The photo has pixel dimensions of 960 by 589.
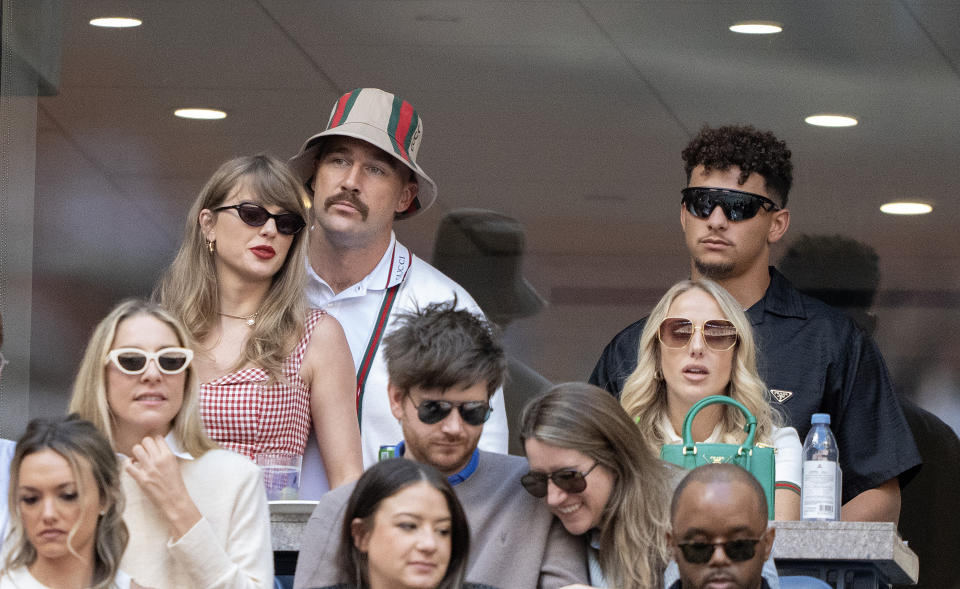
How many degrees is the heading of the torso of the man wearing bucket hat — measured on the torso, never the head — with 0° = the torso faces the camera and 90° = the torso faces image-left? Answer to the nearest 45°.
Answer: approximately 45°

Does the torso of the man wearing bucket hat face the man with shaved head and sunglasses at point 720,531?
no

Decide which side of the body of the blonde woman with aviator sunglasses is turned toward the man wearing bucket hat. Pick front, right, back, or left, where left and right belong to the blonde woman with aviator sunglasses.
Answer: right

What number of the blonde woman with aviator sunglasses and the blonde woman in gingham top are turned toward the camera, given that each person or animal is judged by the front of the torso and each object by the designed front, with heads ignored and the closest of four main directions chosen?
2

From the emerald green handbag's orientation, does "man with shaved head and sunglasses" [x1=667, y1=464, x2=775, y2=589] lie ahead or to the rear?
ahead

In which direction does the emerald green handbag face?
toward the camera

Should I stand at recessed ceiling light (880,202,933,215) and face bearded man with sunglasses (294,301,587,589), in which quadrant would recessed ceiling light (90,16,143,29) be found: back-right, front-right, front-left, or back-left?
front-right

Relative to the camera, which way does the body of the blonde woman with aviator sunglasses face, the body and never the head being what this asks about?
toward the camera

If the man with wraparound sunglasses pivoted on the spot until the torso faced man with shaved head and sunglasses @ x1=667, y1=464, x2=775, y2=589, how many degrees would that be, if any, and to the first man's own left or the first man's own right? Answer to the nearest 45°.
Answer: approximately 45° to the first man's own left

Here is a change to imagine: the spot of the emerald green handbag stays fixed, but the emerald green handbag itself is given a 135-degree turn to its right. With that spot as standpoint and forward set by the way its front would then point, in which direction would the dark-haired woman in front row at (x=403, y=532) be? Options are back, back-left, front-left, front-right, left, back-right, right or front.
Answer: left

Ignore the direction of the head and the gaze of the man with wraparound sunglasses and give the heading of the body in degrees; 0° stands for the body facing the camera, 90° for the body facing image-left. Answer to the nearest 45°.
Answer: approximately 45°

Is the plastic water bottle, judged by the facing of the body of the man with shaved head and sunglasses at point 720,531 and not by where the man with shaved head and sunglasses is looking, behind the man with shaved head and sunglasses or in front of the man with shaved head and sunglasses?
behind

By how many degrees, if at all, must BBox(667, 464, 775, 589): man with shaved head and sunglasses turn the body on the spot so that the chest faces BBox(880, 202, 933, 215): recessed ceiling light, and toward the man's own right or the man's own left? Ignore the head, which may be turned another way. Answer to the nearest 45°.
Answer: approximately 180°

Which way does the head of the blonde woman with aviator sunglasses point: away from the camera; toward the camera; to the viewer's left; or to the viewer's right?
toward the camera

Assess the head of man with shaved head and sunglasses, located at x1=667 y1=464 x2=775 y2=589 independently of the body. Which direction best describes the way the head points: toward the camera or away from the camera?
toward the camera

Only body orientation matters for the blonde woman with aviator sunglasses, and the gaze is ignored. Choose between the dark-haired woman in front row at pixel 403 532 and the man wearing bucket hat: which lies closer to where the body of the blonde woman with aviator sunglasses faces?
the dark-haired woman in front row

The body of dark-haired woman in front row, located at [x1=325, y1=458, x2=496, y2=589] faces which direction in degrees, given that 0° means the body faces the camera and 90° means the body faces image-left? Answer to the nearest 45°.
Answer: approximately 315°

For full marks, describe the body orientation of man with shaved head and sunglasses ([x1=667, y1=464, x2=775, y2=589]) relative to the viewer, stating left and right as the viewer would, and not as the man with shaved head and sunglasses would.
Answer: facing the viewer
